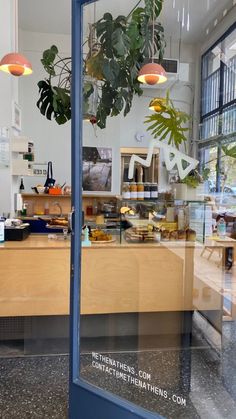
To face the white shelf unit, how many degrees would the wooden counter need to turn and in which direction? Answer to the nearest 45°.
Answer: approximately 135° to its right

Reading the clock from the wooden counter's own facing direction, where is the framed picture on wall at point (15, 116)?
The framed picture on wall is roughly at 5 o'clock from the wooden counter.

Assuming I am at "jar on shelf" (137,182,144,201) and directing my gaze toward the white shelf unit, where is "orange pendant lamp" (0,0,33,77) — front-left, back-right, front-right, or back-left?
front-left

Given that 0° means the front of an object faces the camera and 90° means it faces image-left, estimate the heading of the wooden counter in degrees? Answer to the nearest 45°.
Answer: approximately 0°
